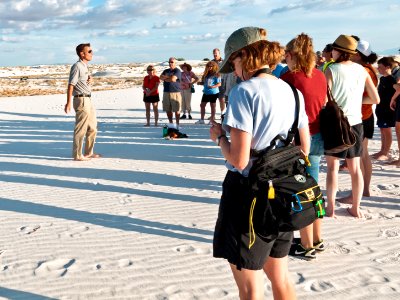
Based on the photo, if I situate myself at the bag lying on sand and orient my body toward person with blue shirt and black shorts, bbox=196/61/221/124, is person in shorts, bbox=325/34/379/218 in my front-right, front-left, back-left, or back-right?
back-right

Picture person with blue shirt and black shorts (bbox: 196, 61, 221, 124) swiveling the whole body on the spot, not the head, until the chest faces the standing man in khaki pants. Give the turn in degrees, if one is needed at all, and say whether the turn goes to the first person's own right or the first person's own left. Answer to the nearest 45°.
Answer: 0° — they already face them

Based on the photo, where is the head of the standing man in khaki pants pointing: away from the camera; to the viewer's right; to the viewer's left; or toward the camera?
to the viewer's right

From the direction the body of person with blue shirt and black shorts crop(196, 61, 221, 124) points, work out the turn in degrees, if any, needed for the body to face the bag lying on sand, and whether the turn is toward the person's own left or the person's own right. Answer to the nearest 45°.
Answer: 0° — they already face it

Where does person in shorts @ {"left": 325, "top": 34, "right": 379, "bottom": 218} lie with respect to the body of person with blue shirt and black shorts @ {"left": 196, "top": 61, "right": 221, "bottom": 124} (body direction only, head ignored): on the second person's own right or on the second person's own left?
on the second person's own left

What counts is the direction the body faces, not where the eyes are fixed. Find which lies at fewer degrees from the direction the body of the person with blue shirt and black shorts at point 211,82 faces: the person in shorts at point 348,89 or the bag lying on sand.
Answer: the bag lying on sand

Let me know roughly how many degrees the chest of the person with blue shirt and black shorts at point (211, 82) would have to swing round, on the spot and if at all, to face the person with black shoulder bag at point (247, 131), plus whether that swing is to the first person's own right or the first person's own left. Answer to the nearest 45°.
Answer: approximately 45° to the first person's own left

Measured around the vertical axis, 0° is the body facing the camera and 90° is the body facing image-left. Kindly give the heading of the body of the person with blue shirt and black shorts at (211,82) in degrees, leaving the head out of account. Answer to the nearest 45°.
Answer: approximately 45°
